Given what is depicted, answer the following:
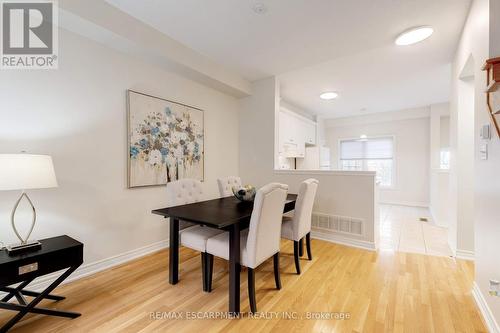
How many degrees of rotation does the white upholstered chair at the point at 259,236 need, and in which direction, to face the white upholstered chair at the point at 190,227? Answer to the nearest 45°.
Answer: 0° — it already faces it

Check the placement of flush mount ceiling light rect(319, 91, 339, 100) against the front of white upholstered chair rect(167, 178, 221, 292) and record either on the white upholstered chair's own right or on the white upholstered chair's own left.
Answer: on the white upholstered chair's own left

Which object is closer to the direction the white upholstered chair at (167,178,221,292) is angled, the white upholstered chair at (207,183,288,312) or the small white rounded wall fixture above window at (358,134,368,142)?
the white upholstered chair

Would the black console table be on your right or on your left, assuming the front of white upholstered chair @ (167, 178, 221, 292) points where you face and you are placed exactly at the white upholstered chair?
on your right

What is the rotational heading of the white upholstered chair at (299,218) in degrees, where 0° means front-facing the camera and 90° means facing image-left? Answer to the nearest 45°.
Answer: approximately 135°

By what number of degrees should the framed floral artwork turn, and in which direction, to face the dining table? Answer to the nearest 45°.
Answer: approximately 45° to its right

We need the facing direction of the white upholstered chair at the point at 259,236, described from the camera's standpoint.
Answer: facing away from the viewer and to the left of the viewer
